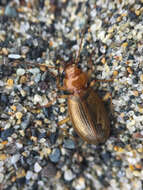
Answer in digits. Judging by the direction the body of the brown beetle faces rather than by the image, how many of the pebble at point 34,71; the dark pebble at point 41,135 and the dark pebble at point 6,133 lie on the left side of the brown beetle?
3

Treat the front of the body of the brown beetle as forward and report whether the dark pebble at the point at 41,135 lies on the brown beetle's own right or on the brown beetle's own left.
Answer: on the brown beetle's own left

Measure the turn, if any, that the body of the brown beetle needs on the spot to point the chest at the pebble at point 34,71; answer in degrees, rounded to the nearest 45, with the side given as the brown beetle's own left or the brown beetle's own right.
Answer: approximately 90° to the brown beetle's own left

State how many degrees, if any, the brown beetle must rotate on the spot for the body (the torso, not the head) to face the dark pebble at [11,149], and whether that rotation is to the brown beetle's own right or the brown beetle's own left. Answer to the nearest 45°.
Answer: approximately 90° to the brown beetle's own left

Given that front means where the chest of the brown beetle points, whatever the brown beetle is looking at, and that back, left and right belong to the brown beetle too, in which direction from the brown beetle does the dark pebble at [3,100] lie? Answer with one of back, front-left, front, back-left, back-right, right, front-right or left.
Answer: left

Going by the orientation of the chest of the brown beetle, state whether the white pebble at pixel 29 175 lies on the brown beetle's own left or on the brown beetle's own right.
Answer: on the brown beetle's own left

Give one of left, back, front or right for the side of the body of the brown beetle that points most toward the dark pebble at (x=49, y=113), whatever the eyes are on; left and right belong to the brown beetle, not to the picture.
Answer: left

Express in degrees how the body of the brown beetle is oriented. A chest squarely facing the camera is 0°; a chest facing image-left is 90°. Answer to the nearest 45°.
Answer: approximately 180°

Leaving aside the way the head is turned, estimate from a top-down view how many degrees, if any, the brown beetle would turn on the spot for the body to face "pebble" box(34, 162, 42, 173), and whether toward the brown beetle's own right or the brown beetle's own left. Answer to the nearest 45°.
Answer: approximately 90° to the brown beetle's own left
